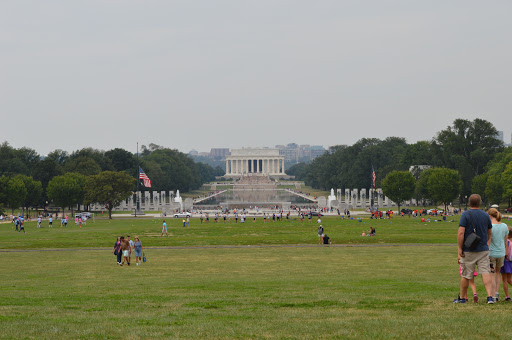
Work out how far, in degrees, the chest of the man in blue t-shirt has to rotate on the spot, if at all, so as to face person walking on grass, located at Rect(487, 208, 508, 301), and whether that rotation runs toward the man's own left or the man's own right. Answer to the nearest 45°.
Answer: approximately 45° to the man's own right

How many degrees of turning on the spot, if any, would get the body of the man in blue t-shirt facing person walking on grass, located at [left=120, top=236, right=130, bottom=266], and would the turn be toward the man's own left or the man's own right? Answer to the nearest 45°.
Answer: approximately 45° to the man's own left

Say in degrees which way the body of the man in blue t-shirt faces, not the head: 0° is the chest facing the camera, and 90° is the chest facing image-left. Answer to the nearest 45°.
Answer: approximately 180°

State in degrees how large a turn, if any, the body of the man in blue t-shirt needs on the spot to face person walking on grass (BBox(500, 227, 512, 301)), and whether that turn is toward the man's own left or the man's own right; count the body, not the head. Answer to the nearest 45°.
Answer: approximately 45° to the man's own right
